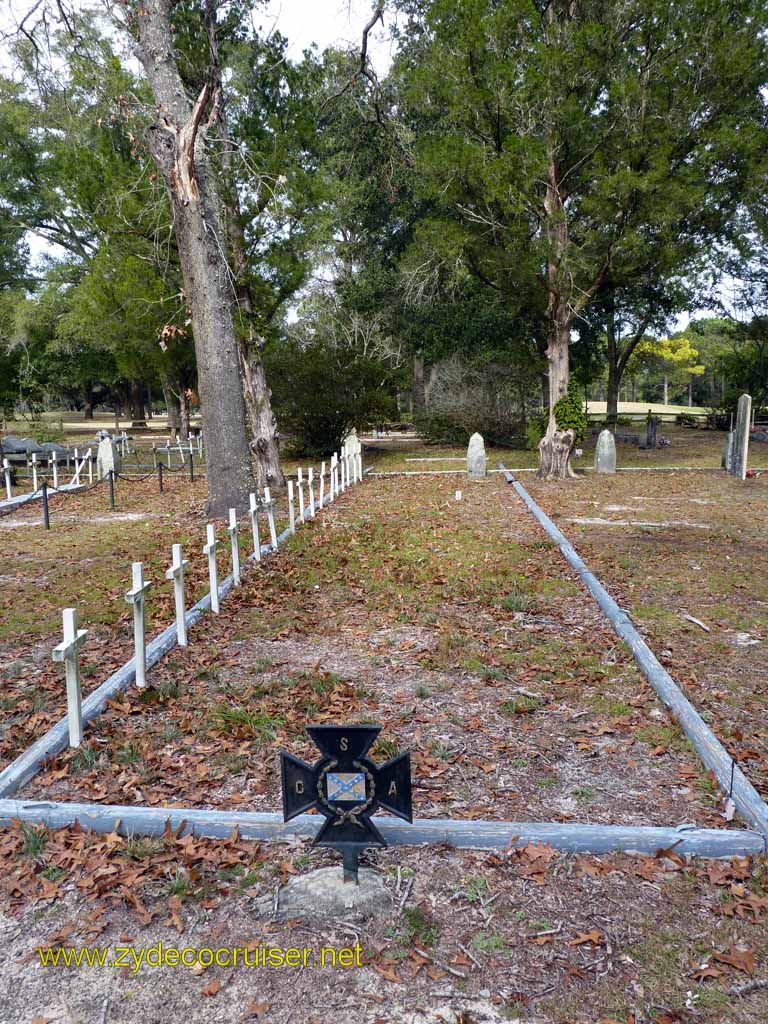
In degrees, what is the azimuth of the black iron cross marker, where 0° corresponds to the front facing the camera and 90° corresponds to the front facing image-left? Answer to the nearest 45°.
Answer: approximately 0°

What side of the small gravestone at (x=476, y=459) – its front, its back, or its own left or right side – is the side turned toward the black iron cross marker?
front

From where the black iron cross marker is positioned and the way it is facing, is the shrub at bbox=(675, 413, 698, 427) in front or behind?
behind

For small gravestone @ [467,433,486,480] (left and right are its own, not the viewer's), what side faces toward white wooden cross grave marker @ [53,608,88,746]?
front

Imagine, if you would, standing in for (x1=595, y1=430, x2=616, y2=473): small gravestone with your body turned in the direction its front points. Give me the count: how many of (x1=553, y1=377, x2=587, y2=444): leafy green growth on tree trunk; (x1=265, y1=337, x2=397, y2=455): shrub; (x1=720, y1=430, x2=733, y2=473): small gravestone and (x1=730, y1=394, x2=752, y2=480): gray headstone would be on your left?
2

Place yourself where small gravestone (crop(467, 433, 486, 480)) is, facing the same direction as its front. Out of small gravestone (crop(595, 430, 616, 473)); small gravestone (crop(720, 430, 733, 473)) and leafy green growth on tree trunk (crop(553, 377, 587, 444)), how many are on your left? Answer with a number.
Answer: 3

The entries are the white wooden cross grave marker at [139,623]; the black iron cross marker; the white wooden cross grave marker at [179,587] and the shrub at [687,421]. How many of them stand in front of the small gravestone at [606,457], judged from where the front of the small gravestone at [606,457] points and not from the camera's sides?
3

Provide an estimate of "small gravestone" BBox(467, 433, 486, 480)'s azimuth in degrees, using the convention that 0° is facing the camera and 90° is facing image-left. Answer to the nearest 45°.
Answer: approximately 0°

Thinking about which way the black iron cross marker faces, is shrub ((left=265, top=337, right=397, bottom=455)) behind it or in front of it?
behind

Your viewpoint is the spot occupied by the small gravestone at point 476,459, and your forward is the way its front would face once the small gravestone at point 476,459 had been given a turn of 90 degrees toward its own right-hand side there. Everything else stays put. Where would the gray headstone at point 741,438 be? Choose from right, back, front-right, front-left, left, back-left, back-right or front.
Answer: back
